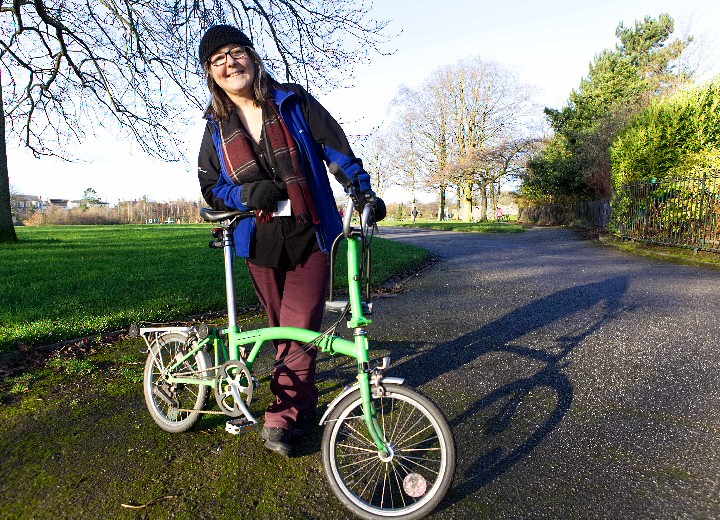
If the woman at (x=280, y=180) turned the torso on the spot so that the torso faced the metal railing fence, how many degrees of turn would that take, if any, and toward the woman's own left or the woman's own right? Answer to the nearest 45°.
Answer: approximately 135° to the woman's own left

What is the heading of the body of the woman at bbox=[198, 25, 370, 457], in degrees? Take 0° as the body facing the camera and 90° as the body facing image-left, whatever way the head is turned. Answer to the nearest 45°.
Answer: approximately 0°
